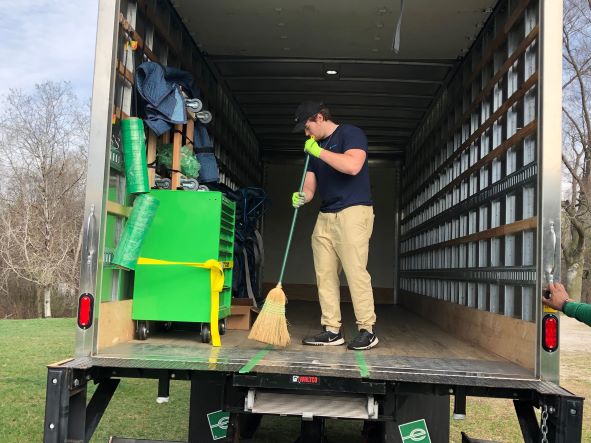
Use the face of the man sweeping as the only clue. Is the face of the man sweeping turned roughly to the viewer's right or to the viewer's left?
to the viewer's left

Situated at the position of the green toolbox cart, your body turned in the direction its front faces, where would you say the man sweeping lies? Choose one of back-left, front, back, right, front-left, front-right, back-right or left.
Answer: front

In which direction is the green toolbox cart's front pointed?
to the viewer's right
